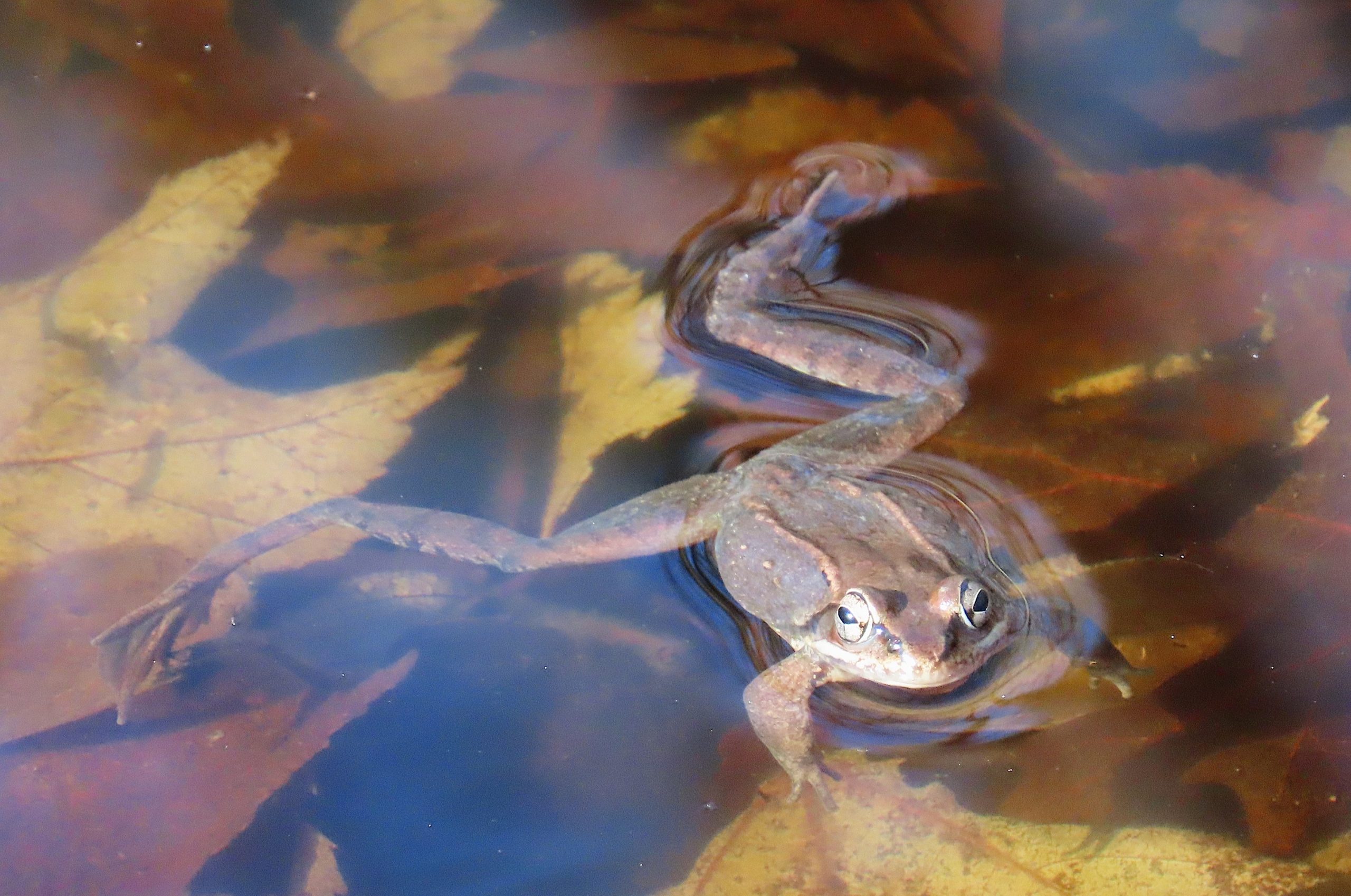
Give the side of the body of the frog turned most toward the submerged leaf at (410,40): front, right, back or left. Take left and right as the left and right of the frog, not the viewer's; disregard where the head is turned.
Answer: back

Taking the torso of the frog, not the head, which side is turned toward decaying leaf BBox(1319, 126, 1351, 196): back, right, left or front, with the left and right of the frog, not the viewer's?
left

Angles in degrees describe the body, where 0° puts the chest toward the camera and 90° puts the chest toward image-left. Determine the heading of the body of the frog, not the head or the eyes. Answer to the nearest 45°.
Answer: approximately 315°

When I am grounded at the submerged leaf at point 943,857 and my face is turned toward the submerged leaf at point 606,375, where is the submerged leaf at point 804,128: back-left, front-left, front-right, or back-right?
front-right

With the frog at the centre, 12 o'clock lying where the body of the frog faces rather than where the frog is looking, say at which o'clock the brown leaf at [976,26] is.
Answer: The brown leaf is roughly at 8 o'clock from the frog.

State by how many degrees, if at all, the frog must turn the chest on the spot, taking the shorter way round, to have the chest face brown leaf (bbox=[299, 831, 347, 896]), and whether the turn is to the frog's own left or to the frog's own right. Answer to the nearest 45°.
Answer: approximately 90° to the frog's own right

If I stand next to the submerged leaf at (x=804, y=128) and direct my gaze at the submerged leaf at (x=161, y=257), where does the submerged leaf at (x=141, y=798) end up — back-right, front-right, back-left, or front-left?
front-left

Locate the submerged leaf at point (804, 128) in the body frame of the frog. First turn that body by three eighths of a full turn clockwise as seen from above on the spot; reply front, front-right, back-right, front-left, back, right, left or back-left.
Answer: right

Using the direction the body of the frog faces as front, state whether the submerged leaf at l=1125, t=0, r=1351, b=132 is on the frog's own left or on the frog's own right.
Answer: on the frog's own left

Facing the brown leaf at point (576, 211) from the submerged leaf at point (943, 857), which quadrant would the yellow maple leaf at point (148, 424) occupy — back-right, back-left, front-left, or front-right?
front-left

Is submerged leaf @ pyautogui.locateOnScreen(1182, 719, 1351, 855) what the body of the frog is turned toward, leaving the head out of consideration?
yes
